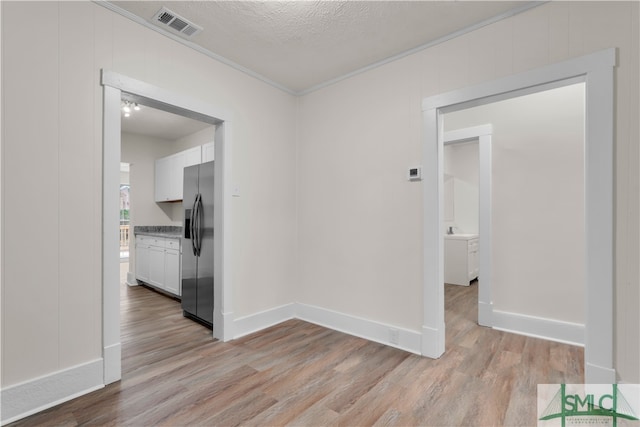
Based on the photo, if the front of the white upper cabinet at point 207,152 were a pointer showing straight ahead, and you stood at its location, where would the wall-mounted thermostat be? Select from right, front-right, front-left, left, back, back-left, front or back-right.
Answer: left

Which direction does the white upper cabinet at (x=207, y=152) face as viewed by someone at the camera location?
facing the viewer and to the left of the viewer

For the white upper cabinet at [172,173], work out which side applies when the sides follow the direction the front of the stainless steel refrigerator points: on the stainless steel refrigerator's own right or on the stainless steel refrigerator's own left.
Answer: on the stainless steel refrigerator's own right

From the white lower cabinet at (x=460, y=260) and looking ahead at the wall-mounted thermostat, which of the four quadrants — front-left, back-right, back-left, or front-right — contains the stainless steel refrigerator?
front-right

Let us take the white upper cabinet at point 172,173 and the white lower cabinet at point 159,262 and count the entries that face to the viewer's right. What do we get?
0

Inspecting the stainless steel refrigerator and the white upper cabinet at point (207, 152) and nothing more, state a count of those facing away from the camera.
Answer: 0

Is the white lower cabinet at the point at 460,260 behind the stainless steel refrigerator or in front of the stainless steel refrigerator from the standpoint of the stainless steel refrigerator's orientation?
behind
